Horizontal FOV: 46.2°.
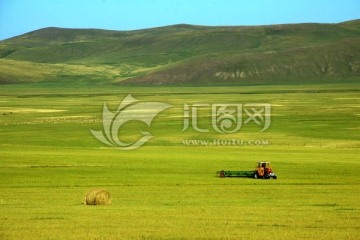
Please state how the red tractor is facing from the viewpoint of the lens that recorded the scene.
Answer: facing the viewer and to the right of the viewer

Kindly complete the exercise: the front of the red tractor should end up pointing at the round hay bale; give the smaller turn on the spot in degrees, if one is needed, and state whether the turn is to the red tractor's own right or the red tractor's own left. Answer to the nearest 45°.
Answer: approximately 90° to the red tractor's own right
